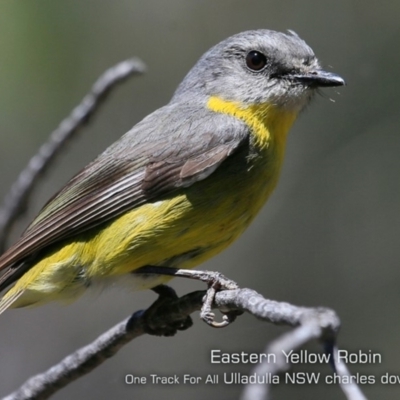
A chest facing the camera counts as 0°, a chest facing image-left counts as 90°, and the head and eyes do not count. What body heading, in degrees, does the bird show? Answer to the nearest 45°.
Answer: approximately 270°
